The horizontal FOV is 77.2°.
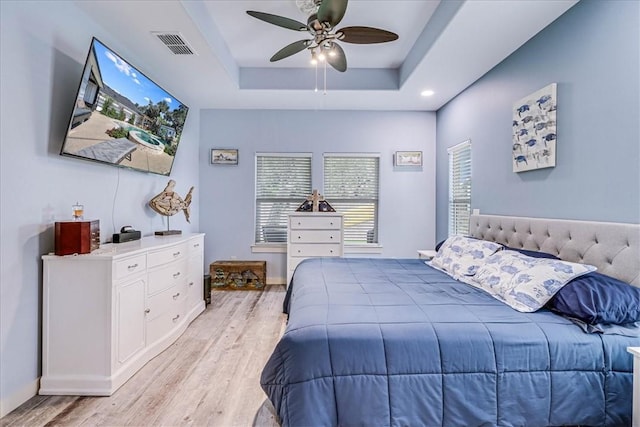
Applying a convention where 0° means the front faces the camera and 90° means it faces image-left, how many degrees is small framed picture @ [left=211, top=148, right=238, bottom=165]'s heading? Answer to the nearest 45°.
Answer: approximately 0°

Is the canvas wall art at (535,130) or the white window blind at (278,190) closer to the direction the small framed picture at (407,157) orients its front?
the canvas wall art

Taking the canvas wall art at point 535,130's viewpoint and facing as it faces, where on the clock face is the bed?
The bed is roughly at 11 o'clock from the canvas wall art.

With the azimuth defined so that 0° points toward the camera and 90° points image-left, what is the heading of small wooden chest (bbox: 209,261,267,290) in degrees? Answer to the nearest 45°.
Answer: approximately 0°

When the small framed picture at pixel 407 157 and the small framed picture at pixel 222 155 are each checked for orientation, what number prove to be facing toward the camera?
2
